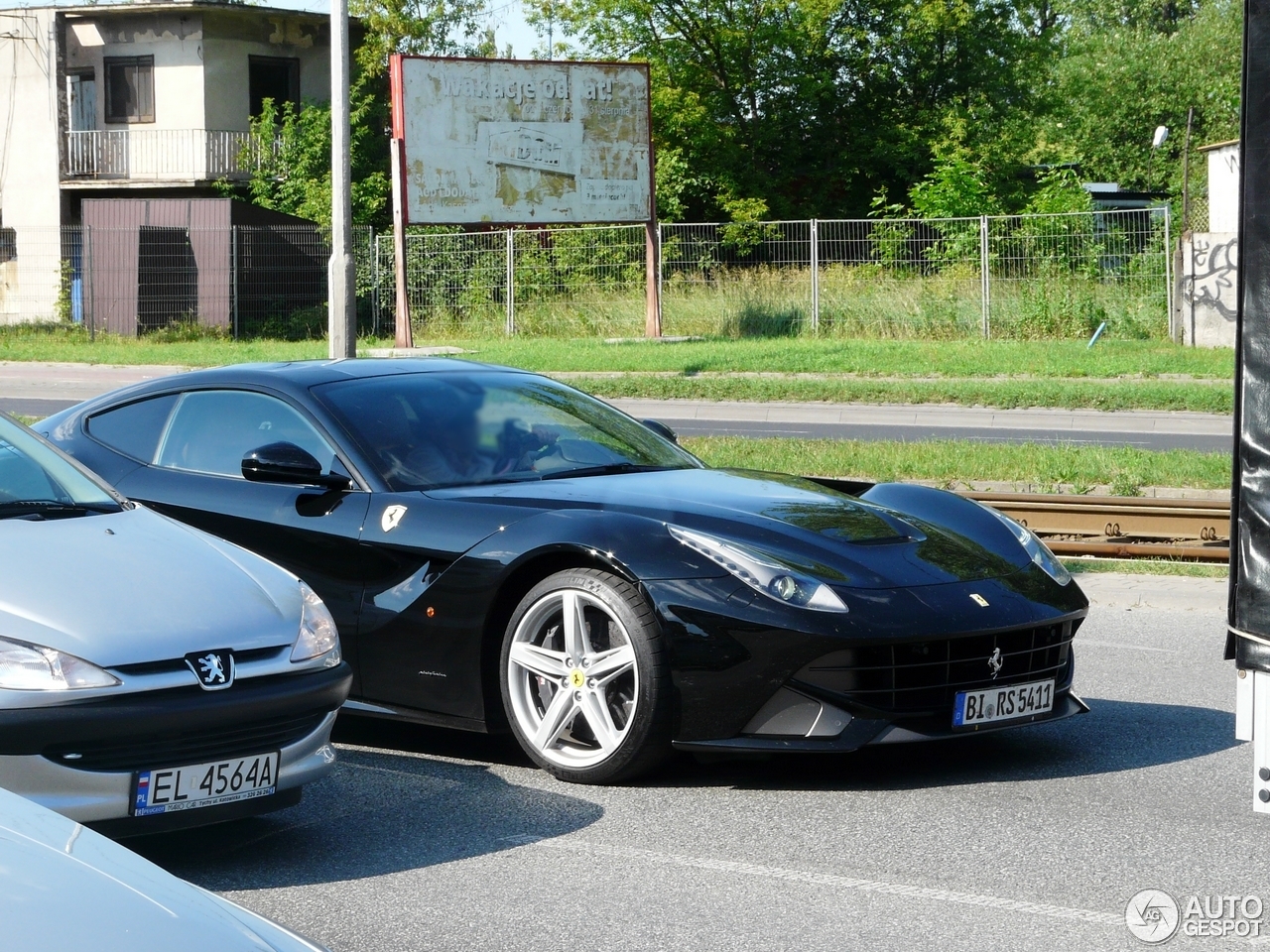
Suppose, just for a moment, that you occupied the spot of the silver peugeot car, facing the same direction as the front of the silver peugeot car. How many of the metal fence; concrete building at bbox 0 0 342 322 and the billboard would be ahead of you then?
0

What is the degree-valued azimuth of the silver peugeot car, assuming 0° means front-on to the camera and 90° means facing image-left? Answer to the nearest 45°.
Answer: approximately 315°

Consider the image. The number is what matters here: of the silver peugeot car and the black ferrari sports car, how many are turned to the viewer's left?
0

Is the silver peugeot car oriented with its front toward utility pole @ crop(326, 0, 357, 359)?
no

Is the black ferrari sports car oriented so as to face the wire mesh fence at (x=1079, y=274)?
no

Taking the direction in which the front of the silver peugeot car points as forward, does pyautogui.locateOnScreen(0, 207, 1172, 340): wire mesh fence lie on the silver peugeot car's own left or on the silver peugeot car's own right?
on the silver peugeot car's own left

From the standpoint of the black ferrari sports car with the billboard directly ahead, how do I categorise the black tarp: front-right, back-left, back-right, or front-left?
back-right

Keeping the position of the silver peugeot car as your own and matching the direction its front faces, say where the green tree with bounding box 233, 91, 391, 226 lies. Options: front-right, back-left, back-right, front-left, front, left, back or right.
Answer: back-left

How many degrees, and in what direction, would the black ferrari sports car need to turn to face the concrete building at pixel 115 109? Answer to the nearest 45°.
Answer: approximately 135° to its left

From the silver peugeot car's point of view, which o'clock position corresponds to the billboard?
The billboard is roughly at 8 o'clock from the silver peugeot car.

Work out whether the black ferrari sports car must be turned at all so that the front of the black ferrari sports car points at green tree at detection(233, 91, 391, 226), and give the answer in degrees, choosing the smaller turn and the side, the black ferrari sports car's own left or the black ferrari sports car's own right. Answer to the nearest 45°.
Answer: approximately 135° to the black ferrari sports car's own left

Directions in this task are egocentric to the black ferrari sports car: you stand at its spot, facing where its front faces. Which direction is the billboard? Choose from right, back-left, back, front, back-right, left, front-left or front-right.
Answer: back-left

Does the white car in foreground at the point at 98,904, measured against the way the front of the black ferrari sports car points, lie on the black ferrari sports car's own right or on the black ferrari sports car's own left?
on the black ferrari sports car's own right

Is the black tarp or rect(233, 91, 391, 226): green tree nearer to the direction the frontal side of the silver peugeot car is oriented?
the black tarp
